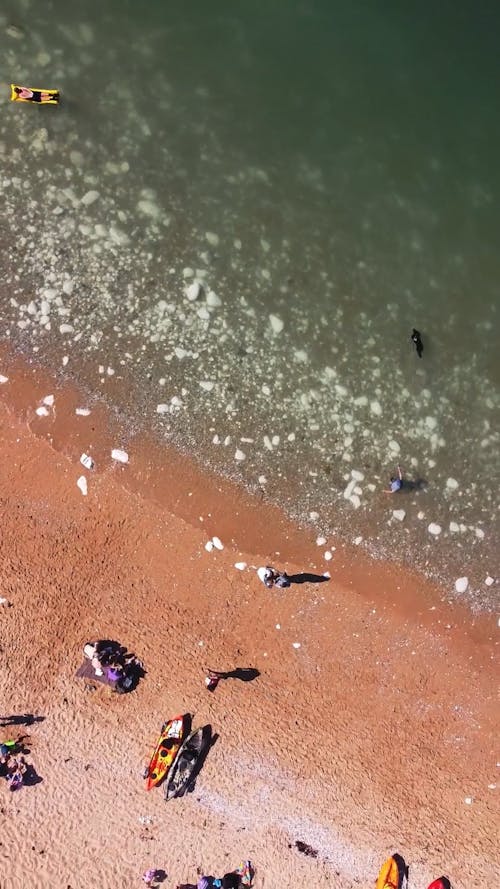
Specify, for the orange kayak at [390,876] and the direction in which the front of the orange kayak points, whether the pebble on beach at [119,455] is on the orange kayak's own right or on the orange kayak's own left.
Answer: on the orange kayak's own left

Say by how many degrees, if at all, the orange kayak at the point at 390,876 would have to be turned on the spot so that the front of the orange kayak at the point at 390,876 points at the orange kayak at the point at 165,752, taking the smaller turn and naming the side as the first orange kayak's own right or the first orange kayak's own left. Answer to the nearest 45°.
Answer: approximately 90° to the first orange kayak's own left

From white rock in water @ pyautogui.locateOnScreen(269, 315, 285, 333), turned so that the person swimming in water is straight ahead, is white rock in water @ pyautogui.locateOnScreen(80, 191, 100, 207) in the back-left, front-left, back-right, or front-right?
back-left

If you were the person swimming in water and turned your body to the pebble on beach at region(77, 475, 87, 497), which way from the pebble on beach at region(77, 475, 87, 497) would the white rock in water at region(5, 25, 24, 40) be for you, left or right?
right

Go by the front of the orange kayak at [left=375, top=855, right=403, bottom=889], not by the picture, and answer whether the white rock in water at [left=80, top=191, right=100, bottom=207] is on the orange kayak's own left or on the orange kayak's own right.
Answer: on the orange kayak's own left

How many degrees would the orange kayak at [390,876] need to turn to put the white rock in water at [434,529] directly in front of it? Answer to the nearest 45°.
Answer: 0° — it already faces it

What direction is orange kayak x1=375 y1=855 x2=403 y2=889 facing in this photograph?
away from the camera
